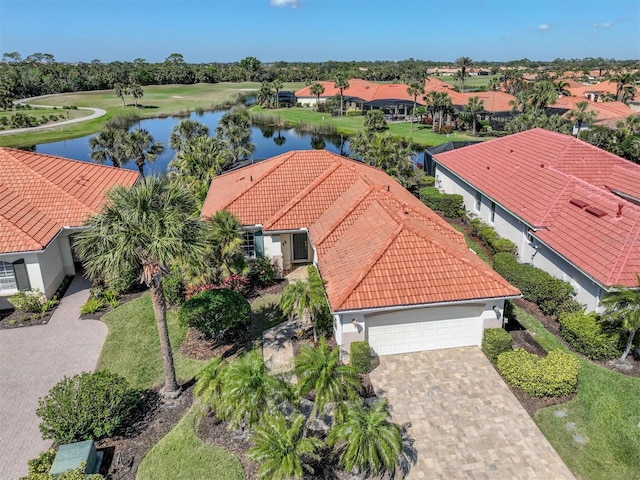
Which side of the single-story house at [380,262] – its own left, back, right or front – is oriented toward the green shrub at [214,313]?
right

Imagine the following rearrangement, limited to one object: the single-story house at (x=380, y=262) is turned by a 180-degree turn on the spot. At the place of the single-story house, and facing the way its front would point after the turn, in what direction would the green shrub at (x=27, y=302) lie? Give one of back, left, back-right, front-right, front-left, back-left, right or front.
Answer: left

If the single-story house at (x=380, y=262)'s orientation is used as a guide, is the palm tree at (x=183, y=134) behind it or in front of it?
behind

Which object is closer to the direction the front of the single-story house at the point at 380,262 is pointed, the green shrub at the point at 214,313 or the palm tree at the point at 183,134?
the green shrub

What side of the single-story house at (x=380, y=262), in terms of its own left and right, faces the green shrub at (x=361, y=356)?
front

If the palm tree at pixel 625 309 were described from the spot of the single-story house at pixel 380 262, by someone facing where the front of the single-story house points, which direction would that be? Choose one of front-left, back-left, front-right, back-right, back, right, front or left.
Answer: left

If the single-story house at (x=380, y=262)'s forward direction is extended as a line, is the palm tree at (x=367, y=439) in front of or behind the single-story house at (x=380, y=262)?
in front

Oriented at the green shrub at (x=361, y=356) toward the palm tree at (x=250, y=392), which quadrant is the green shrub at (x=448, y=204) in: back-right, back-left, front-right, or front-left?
back-right

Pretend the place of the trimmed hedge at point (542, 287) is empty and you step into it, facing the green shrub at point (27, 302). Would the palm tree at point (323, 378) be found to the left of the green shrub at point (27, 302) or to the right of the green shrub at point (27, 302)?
left

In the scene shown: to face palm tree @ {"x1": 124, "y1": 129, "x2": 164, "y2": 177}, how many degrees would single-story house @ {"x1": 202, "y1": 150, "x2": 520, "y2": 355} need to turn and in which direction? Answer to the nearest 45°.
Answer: approximately 135° to its right

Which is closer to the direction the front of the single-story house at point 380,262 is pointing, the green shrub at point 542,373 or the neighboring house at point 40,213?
the green shrub

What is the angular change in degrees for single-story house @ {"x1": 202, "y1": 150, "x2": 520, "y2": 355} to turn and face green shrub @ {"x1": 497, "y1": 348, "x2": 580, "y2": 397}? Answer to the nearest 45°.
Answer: approximately 45° to its left

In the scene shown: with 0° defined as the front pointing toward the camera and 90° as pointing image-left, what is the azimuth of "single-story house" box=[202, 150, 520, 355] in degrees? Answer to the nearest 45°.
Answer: approximately 0°
